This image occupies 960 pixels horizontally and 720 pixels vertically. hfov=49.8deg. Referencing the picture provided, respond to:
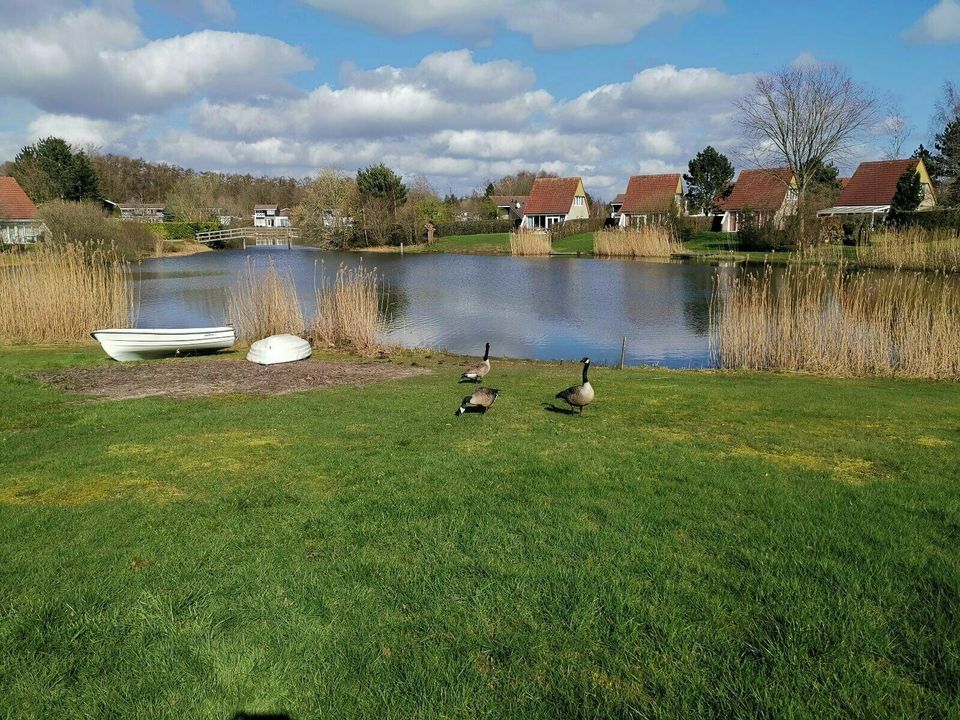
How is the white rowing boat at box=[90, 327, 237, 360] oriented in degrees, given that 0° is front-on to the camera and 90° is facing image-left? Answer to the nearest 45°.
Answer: approximately 90°

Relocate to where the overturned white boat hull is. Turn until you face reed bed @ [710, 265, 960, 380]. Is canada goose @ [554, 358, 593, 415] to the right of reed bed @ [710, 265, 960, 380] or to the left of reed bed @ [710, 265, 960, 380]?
right

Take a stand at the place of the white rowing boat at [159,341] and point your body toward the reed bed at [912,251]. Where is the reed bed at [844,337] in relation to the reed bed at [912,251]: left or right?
right

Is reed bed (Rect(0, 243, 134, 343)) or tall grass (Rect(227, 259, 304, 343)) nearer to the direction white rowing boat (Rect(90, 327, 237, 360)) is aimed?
the reed bed

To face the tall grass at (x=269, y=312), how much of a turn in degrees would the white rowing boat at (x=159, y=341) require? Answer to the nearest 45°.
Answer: approximately 135° to its right

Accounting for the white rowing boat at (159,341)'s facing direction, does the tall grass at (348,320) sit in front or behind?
behind

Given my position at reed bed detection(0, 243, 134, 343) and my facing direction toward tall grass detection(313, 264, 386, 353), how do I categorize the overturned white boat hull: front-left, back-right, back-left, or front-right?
front-right

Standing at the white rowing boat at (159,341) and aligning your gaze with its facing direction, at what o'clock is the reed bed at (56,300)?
The reed bed is roughly at 2 o'clock from the white rowing boat.
